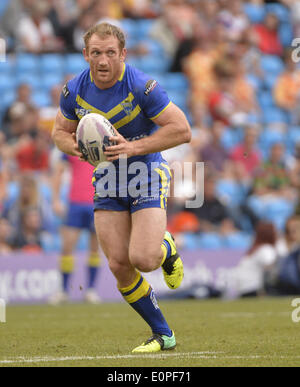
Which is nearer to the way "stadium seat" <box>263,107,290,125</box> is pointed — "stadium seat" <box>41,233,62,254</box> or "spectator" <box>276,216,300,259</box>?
the spectator

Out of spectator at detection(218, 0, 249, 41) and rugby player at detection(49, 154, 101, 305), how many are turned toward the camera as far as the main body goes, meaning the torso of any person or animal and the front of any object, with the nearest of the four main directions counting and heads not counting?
2

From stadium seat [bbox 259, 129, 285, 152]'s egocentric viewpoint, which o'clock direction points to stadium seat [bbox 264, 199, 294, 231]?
stadium seat [bbox 264, 199, 294, 231] is roughly at 12 o'clock from stadium seat [bbox 259, 129, 285, 152].

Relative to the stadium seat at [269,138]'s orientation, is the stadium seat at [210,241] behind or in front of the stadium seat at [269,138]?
in front

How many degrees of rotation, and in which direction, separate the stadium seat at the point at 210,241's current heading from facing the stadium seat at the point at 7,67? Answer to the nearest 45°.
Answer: approximately 135° to its right

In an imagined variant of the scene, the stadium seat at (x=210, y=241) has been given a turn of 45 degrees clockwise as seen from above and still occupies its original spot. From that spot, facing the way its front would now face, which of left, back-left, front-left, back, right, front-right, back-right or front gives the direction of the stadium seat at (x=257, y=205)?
back

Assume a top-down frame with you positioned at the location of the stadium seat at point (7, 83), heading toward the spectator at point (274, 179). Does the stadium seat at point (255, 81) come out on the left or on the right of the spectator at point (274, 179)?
left

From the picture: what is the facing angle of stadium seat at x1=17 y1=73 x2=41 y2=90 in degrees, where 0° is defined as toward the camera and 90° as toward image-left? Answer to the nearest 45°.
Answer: approximately 0°
